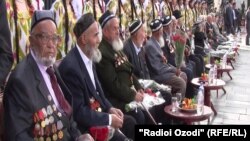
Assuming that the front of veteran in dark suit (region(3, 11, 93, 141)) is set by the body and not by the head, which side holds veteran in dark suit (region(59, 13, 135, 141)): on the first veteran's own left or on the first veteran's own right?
on the first veteran's own left

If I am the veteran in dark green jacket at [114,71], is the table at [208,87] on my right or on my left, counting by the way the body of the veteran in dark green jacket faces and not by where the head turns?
on my left

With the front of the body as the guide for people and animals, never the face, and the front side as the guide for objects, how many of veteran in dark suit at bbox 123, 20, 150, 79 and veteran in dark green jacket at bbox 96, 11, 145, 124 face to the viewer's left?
0

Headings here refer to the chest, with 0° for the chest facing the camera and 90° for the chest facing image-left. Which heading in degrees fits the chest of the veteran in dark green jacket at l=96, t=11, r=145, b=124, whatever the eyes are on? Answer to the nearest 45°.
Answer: approximately 315°

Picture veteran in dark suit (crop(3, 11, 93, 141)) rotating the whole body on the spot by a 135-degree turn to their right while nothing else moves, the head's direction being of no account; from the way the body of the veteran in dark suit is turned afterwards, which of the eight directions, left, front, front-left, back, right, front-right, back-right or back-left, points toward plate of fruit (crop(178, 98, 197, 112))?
back-right

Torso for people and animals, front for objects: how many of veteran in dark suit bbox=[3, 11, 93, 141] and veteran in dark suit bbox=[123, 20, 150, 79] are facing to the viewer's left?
0

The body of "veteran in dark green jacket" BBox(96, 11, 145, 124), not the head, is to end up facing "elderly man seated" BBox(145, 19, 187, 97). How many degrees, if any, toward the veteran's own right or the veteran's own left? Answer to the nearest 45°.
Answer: approximately 90° to the veteran's own left

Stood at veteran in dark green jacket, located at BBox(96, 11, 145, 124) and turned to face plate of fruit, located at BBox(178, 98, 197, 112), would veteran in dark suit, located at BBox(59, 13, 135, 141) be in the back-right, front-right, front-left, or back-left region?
back-right

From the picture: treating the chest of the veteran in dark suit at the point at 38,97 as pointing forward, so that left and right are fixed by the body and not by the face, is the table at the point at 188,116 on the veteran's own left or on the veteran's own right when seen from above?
on the veteran's own left

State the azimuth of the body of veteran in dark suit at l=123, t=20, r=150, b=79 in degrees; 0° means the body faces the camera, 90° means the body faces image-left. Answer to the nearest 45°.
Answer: approximately 315°
